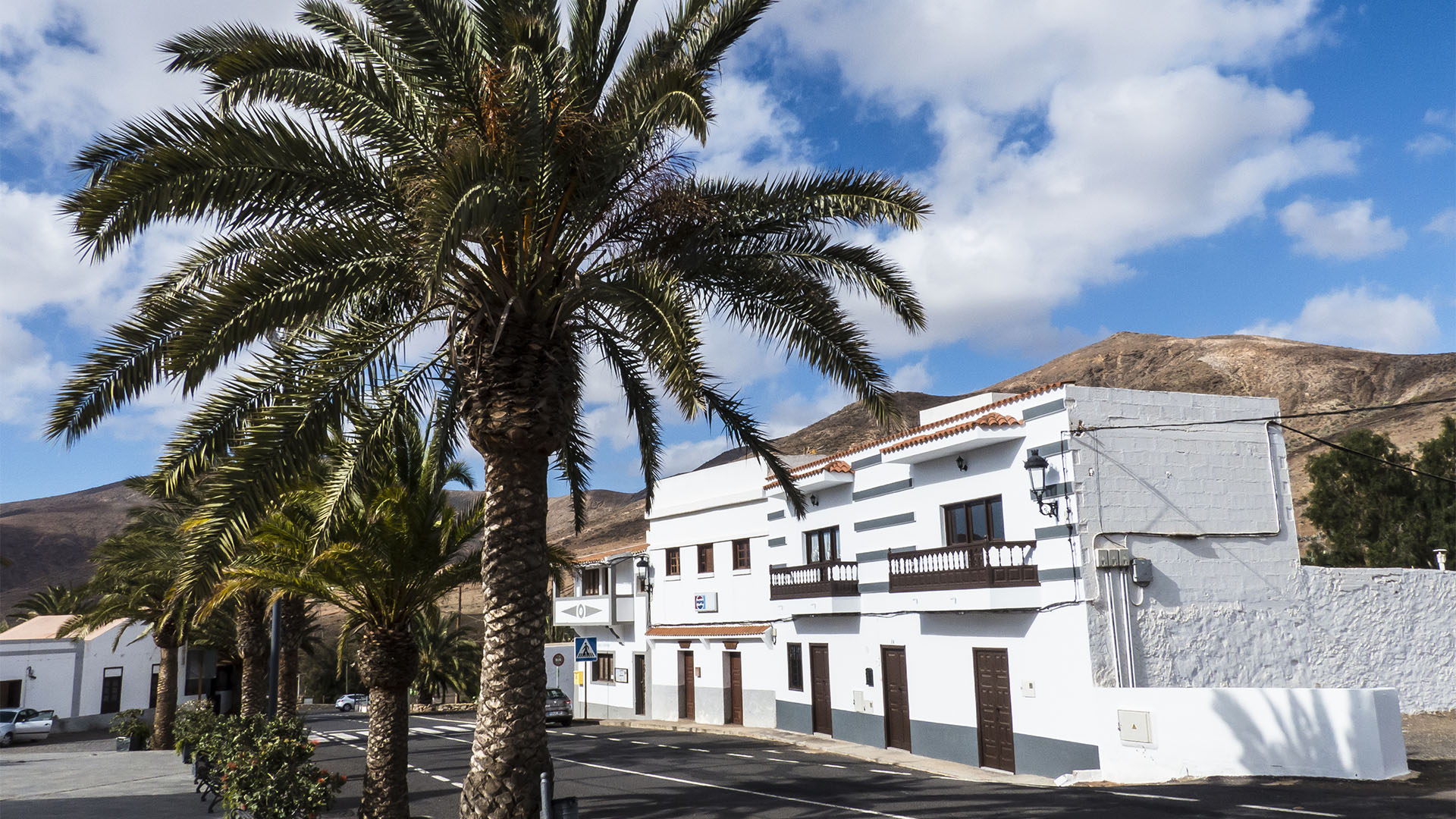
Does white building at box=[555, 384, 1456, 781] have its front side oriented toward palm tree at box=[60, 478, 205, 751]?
no

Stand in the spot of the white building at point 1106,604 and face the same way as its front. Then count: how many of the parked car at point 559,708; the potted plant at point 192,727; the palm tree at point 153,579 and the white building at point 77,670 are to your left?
0

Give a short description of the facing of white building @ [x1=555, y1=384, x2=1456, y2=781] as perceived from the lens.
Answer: facing the viewer and to the left of the viewer

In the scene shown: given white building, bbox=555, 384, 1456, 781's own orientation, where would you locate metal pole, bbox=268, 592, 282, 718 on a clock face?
The metal pole is roughly at 1 o'clock from the white building.

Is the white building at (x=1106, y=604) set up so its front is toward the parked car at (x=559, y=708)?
no

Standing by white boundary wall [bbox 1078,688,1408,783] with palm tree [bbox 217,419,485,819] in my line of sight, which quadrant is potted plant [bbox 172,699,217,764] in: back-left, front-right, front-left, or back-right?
front-right

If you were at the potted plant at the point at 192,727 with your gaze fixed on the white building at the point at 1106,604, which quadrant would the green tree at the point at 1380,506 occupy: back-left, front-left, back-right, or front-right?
front-left

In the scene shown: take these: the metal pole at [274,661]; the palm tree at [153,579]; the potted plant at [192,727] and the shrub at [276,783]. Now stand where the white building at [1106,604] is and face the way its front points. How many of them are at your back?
0

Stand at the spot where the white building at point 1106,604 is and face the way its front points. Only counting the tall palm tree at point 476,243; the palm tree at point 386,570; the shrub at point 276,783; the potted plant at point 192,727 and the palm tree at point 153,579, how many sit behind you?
0

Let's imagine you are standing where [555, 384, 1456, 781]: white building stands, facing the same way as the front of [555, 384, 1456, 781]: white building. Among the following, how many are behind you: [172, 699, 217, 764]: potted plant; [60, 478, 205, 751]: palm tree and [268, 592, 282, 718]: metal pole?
0

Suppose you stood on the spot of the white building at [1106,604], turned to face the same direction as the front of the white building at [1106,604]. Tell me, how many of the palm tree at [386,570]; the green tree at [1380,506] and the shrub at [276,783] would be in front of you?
2

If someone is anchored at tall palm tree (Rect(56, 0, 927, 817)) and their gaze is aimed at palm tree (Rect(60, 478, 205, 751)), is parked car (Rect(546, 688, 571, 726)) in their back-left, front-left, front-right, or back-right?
front-right

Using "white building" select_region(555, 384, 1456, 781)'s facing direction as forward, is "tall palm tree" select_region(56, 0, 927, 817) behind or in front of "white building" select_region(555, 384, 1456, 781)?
in front

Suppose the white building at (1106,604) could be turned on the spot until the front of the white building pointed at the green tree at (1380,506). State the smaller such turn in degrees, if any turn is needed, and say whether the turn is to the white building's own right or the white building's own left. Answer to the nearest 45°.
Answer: approximately 180°

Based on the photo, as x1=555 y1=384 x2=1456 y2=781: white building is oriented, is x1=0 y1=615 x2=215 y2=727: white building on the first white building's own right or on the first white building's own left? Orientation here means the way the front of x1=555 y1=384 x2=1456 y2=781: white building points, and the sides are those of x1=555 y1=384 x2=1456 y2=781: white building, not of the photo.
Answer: on the first white building's own right

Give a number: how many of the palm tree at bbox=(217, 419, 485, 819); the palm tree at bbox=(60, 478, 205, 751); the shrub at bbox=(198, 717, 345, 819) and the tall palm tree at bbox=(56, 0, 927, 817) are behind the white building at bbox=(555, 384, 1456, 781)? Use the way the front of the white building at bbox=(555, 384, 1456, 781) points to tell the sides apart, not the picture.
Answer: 0
